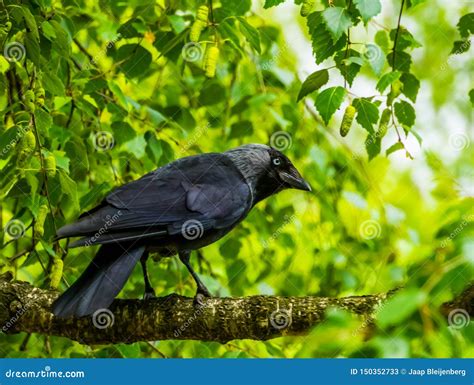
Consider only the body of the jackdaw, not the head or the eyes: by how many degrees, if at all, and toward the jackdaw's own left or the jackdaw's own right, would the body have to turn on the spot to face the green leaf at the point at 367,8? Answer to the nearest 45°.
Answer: approximately 45° to the jackdaw's own right

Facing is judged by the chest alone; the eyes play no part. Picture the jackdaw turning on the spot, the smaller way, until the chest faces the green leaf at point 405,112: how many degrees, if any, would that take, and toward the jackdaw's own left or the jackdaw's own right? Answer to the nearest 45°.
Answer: approximately 45° to the jackdaw's own right

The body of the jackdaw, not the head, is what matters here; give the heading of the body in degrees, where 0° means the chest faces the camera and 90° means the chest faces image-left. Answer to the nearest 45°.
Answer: approximately 270°

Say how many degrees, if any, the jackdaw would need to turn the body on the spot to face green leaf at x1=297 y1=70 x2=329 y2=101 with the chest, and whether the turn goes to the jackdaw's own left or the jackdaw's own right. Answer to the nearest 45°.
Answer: approximately 45° to the jackdaw's own right

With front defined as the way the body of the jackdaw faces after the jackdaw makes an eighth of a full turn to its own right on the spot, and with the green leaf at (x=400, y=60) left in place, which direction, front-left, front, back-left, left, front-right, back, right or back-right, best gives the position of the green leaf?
front

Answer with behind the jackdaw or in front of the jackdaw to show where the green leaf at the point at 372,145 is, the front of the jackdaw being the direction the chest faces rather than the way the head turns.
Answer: in front
